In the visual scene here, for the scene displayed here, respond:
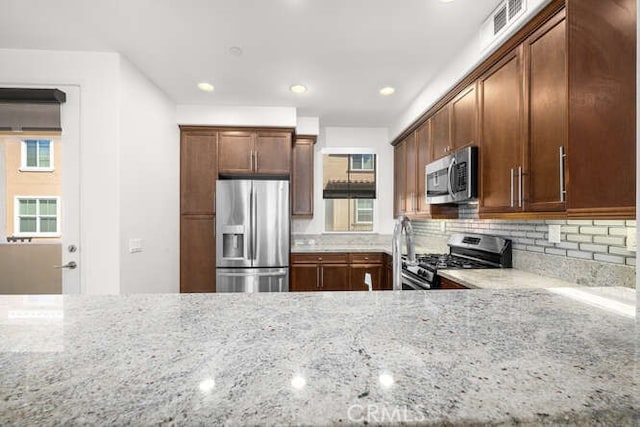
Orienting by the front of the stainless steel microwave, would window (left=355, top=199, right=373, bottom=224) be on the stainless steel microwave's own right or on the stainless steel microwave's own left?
on the stainless steel microwave's own right

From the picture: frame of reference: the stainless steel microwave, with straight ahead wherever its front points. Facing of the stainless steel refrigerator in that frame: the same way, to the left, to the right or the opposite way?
to the left

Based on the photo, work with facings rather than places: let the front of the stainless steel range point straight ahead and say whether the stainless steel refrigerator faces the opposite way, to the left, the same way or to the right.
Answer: to the left

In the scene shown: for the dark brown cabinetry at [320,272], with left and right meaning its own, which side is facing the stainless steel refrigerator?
right

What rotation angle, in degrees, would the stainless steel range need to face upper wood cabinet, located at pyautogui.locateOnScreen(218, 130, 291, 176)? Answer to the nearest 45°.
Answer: approximately 45° to its right

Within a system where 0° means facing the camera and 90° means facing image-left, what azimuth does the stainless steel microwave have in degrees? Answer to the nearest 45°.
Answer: approximately 45°

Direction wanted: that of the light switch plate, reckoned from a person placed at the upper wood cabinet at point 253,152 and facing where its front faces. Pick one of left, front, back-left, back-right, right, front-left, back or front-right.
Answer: front-right

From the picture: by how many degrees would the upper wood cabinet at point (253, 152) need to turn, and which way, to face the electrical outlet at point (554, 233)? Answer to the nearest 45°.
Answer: approximately 45° to its left

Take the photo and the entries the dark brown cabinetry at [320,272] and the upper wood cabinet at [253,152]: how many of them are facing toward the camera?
2

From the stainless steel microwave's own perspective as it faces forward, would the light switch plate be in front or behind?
in front

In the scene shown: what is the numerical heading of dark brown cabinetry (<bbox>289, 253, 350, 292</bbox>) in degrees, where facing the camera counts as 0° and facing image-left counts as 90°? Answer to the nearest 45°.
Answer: approximately 0°

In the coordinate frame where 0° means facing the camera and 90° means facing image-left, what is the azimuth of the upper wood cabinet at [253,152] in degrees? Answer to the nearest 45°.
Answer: approximately 0°

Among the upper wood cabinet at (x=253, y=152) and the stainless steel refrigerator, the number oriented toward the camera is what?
2
